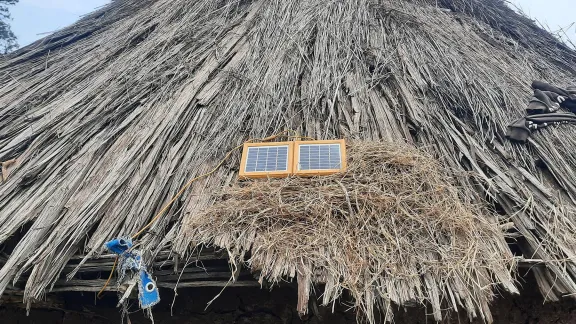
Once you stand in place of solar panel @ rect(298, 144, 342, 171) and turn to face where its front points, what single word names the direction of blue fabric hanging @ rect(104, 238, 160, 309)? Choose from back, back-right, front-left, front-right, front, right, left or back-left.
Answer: front-right

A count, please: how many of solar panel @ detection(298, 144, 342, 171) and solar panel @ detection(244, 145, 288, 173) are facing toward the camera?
2

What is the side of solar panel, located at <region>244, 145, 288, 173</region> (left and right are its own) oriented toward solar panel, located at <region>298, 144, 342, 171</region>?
left

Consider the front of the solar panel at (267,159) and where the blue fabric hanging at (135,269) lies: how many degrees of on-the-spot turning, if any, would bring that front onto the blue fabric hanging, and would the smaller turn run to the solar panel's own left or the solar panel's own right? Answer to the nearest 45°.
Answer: approximately 45° to the solar panel's own right

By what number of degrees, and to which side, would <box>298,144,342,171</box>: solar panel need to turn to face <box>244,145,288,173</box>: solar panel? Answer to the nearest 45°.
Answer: approximately 90° to its right

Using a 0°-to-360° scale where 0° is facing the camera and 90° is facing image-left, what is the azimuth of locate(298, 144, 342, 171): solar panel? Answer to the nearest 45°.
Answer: approximately 0°

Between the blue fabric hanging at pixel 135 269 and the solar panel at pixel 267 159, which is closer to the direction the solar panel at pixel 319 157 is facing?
the blue fabric hanging
